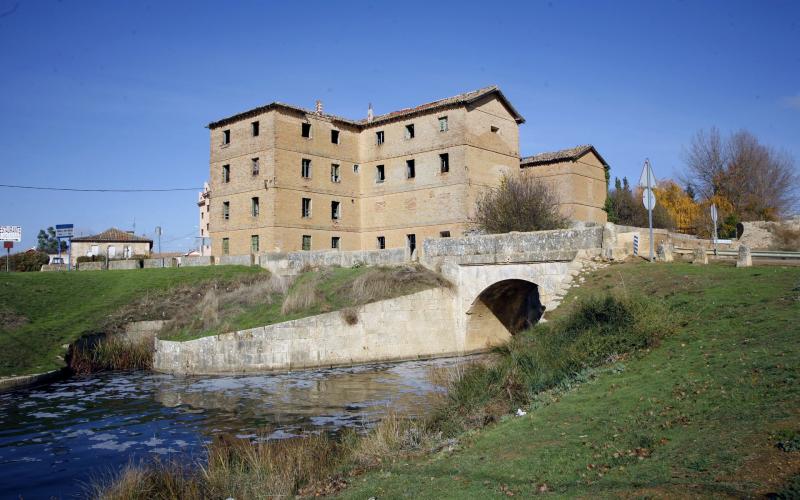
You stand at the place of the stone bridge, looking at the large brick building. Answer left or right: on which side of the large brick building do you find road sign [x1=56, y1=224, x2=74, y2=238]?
left

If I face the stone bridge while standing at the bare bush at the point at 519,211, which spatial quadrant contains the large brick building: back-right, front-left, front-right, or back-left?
back-right

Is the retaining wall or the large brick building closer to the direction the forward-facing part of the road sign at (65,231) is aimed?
the retaining wall

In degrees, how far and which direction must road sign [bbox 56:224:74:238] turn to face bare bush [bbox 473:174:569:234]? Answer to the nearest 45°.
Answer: approximately 45° to its left

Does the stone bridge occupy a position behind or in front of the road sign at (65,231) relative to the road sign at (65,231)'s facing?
in front

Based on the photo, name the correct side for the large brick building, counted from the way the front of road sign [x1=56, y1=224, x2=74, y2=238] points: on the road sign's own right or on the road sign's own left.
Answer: on the road sign's own left

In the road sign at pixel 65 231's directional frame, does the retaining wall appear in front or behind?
in front

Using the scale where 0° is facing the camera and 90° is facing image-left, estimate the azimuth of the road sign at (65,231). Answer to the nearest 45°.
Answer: approximately 0°
